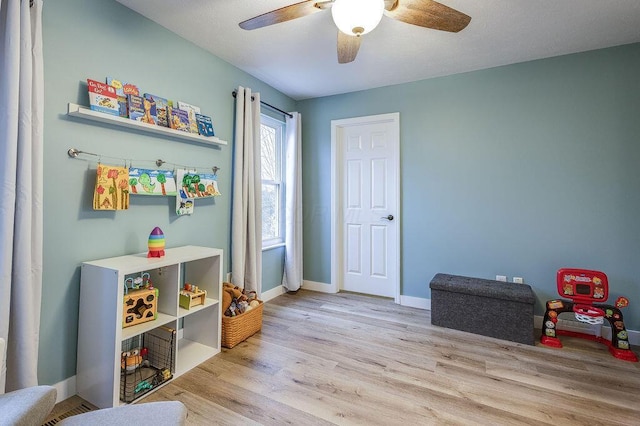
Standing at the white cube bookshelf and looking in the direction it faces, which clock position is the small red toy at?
The small red toy is roughly at 11 o'clock from the white cube bookshelf.

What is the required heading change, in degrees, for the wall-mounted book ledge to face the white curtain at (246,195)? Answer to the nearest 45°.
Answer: approximately 90° to its left

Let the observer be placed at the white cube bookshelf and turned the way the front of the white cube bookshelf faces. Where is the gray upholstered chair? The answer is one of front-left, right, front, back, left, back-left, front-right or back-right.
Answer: front-right

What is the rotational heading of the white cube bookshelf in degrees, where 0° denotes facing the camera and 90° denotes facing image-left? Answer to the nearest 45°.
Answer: approximately 315°

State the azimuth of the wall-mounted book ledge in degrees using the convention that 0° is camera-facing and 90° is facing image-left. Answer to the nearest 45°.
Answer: approximately 315°
